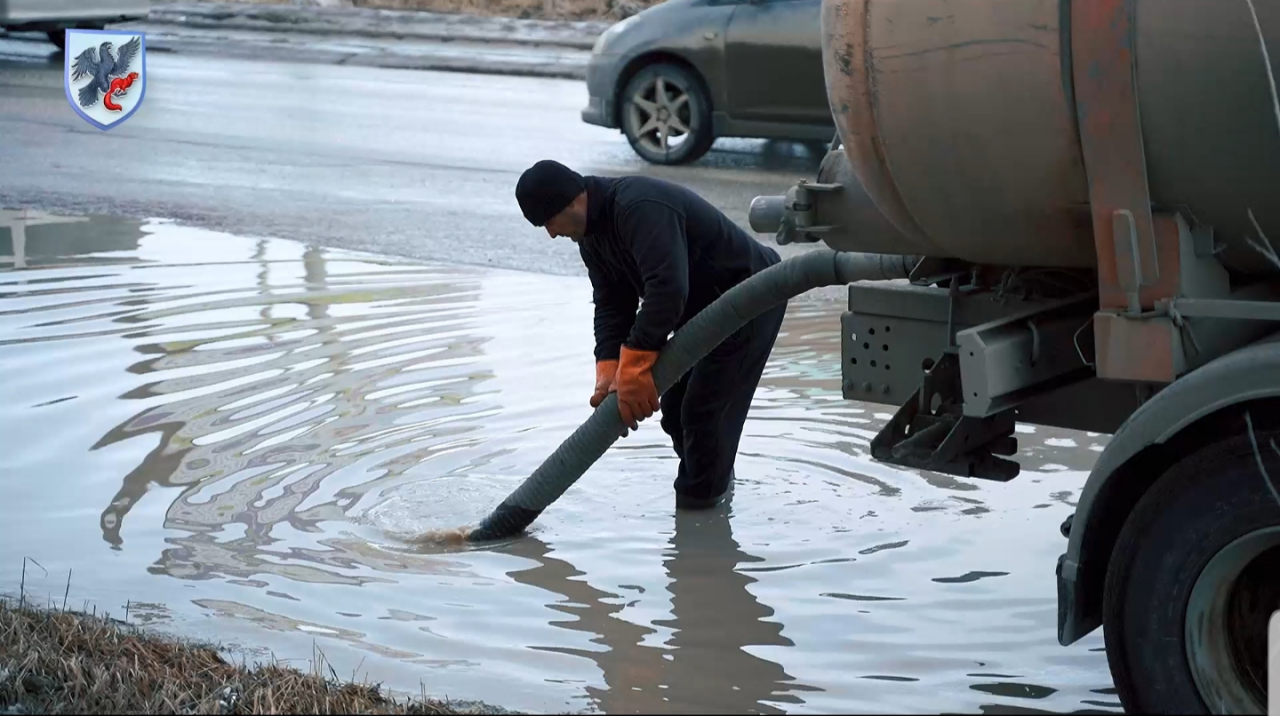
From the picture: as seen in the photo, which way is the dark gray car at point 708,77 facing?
to the viewer's left

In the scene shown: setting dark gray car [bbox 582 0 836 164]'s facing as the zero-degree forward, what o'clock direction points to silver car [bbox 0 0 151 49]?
silver car [bbox 0 0 151 49] is roughly at 1 o'clock from dark gray car [bbox 582 0 836 164].

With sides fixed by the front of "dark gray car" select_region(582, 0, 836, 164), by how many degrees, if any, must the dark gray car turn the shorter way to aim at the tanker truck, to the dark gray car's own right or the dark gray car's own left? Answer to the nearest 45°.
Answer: approximately 90° to the dark gray car's own left

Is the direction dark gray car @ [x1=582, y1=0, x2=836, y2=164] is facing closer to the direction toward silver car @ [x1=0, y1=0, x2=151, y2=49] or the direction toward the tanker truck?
the silver car
